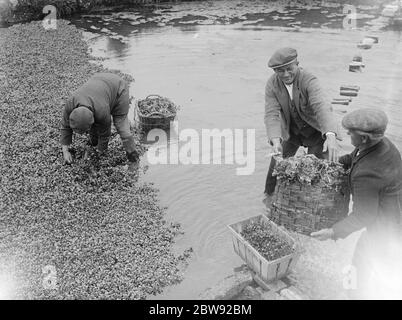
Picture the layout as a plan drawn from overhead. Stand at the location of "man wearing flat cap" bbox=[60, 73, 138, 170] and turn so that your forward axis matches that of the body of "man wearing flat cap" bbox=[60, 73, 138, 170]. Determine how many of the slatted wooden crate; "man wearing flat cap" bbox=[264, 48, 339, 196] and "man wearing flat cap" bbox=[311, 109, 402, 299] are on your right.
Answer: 0

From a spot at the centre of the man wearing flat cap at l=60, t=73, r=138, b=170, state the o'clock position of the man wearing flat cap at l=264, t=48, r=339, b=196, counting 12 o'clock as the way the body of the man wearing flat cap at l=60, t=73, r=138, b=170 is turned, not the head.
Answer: the man wearing flat cap at l=264, t=48, r=339, b=196 is roughly at 9 o'clock from the man wearing flat cap at l=60, t=73, r=138, b=170.

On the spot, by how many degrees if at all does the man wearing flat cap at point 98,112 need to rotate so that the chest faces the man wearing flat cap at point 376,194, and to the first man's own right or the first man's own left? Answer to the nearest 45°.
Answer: approximately 90° to the first man's own left

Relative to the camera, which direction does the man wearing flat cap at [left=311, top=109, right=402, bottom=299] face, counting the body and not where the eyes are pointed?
to the viewer's left

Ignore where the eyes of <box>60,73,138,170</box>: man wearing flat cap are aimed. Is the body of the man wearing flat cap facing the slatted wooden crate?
no

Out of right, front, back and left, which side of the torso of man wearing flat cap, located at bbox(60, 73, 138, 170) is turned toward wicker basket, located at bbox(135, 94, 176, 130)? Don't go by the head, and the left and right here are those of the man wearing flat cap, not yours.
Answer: back

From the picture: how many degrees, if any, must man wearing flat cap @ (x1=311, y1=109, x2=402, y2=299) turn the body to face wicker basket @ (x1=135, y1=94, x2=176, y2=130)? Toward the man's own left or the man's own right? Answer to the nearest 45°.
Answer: approximately 45° to the man's own right

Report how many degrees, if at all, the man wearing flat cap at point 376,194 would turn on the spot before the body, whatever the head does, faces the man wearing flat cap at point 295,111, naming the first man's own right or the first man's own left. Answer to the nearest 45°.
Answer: approximately 45° to the first man's own right

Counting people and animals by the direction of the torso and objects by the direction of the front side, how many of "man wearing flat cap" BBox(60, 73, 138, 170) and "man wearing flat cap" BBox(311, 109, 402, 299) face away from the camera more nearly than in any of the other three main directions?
0

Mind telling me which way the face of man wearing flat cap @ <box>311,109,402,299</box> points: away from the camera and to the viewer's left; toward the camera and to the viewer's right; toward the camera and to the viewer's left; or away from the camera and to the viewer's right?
away from the camera and to the viewer's left

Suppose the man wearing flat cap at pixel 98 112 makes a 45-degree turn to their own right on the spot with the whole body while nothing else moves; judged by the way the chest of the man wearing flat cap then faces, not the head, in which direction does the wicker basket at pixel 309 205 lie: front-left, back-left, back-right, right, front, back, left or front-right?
back-left
